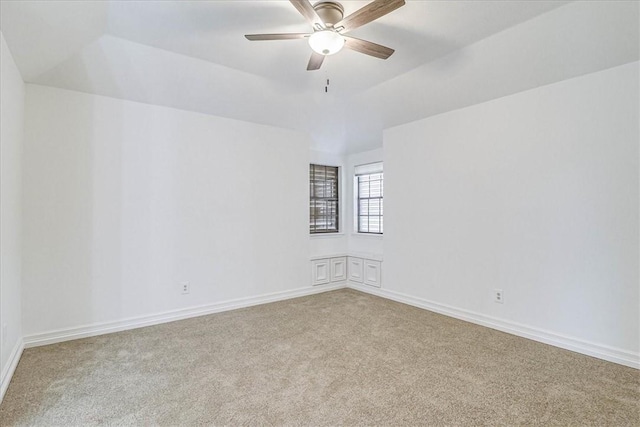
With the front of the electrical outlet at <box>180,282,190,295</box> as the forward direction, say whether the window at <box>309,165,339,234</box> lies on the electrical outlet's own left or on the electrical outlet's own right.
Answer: on the electrical outlet's own left

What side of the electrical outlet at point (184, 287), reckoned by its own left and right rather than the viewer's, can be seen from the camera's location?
front

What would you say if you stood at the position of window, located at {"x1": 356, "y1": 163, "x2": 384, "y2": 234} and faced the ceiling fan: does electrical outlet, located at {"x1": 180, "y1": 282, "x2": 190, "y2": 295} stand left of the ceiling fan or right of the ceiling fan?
right

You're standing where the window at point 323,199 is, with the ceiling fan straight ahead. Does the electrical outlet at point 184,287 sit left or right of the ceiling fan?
right

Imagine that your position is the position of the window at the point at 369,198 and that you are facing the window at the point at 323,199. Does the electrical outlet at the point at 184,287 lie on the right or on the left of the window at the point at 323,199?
left

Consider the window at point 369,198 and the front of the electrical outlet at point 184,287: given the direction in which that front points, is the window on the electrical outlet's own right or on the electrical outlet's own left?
on the electrical outlet's own left
